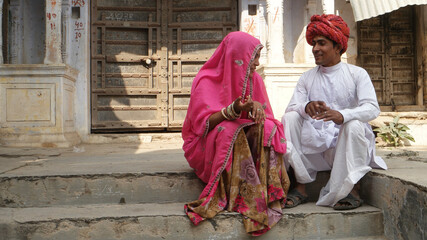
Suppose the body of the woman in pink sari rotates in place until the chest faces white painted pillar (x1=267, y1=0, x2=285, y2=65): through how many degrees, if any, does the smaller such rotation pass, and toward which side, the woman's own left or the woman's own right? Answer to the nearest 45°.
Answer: approximately 135° to the woman's own left

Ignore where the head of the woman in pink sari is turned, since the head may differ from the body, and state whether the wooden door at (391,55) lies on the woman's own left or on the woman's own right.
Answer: on the woman's own left

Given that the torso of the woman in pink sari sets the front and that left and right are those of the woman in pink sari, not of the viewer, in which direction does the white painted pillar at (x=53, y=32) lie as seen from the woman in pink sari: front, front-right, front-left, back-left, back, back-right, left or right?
back

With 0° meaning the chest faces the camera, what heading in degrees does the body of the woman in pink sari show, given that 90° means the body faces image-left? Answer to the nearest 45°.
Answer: approximately 315°

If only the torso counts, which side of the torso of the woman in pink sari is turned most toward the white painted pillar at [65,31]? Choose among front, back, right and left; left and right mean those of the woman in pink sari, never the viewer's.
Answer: back

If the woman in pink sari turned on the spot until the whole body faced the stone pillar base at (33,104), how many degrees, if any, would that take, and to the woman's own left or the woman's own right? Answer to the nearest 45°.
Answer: approximately 180°

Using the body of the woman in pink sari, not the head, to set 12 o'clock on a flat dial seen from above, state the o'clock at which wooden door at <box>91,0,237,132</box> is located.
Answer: The wooden door is roughly at 7 o'clock from the woman in pink sari.

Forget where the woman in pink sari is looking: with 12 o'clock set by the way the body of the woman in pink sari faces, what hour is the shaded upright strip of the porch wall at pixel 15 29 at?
The shaded upright strip of the porch wall is roughly at 6 o'clock from the woman in pink sari.
